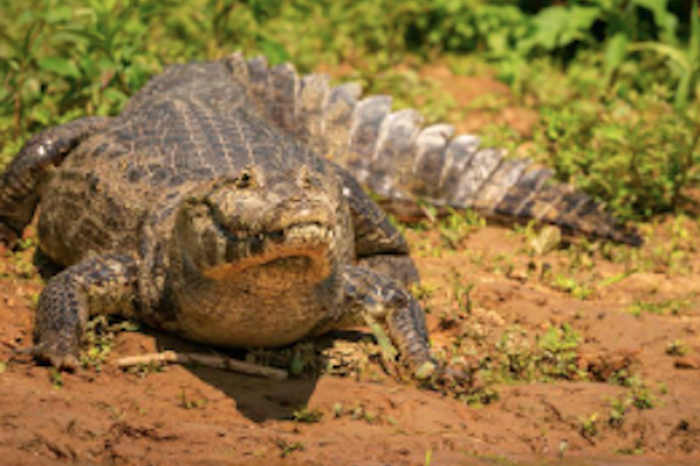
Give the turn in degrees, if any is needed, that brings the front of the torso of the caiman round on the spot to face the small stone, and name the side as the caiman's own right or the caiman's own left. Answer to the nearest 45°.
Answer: approximately 90° to the caiman's own left

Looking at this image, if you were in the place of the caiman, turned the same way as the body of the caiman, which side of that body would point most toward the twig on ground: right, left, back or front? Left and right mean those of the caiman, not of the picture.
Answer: front

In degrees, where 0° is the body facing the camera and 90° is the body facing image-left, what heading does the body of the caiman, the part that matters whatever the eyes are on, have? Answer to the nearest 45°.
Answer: approximately 0°

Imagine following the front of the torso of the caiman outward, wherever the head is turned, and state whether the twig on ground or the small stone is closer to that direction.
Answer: the twig on ground
